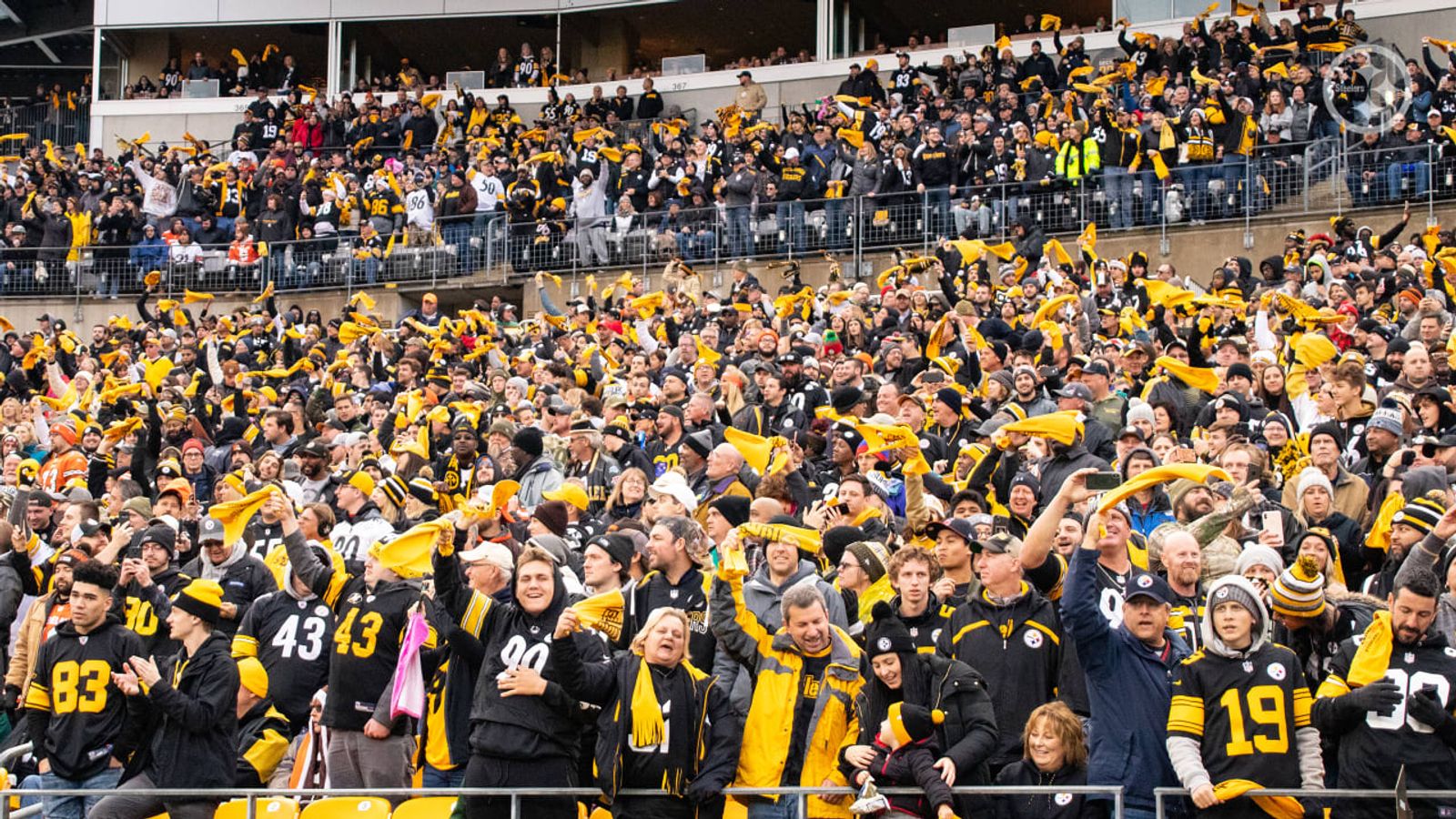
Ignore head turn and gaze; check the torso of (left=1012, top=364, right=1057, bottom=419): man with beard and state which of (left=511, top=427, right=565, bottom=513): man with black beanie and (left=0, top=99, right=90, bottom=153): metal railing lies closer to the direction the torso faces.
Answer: the man with black beanie

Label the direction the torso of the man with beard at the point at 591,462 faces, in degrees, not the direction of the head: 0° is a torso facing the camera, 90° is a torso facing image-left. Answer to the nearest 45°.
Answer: approximately 45°

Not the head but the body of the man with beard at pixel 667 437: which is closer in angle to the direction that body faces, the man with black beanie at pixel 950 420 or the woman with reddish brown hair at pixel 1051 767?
the woman with reddish brown hair

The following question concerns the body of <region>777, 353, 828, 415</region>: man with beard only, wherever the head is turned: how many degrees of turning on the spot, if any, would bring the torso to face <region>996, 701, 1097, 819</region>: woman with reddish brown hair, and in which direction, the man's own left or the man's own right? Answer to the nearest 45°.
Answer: approximately 45° to the man's own left

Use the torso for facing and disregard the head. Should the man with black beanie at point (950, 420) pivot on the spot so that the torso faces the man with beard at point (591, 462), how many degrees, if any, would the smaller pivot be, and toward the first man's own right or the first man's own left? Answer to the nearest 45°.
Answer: approximately 45° to the first man's own right

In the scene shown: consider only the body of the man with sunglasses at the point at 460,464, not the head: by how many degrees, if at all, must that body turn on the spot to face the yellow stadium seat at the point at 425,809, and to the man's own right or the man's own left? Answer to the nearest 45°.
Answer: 0° — they already face it
